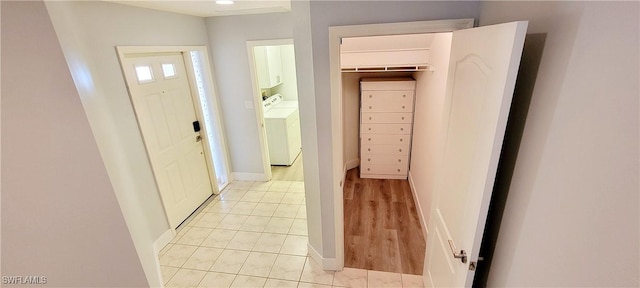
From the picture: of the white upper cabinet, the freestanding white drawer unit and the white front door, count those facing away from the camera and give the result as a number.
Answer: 0

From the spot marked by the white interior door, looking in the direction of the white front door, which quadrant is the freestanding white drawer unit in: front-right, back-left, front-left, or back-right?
front-right

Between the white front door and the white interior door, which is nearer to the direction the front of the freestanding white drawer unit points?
the white interior door

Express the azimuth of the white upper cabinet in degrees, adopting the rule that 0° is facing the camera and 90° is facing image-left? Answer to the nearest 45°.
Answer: approximately 315°

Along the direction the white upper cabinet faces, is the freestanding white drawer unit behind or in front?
in front

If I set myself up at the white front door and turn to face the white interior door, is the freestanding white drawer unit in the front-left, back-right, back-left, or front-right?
front-left

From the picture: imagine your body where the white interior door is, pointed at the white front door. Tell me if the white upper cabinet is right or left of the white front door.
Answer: right

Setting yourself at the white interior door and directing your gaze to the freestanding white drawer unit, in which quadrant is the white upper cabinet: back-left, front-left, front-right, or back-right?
front-left

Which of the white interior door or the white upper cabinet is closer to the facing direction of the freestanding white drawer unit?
the white interior door

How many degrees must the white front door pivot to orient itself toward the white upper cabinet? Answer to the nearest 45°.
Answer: approximately 90° to its left

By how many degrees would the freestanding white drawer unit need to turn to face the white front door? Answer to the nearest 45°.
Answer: approximately 45° to its right

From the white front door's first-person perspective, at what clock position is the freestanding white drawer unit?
The freestanding white drawer unit is roughly at 11 o'clock from the white front door.

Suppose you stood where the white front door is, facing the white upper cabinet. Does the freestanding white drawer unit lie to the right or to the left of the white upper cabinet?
right

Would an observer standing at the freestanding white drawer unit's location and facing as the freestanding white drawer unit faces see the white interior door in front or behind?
in front

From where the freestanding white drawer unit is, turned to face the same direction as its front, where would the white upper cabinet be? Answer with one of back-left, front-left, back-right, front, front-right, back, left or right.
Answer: right

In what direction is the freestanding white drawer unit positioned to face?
toward the camera

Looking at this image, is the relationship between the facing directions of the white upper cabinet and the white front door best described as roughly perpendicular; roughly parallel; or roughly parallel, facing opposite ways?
roughly parallel

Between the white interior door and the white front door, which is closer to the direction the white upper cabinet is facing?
the white interior door
